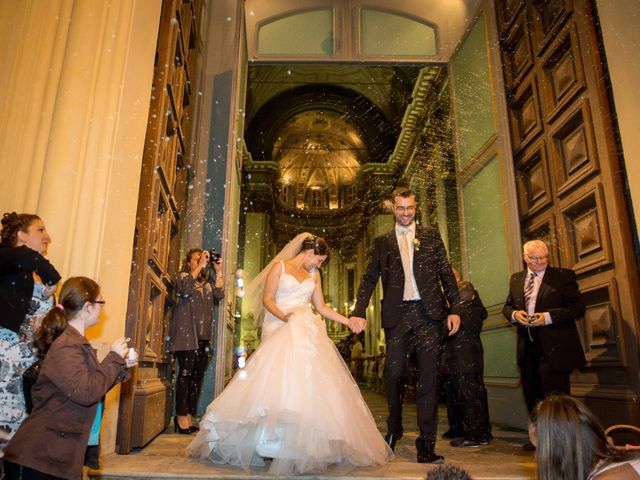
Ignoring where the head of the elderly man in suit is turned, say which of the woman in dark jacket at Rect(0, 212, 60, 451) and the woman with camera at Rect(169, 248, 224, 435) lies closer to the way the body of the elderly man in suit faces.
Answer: the woman in dark jacket

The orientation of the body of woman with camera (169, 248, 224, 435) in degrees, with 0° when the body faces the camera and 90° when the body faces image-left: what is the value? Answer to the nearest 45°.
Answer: approximately 315°

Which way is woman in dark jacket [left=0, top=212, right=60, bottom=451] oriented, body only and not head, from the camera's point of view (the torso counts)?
to the viewer's right

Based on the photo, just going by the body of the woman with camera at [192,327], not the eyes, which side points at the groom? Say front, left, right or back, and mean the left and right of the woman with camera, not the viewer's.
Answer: front

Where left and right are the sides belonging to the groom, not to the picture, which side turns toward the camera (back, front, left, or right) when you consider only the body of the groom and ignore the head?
front

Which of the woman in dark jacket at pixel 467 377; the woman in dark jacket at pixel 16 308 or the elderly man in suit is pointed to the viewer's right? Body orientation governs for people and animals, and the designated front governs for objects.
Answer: the woman in dark jacket at pixel 16 308

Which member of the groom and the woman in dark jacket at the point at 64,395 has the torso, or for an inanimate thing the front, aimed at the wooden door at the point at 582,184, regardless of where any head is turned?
the woman in dark jacket

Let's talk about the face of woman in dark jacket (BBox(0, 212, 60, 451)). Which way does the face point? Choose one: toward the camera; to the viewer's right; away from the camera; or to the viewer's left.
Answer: to the viewer's right
